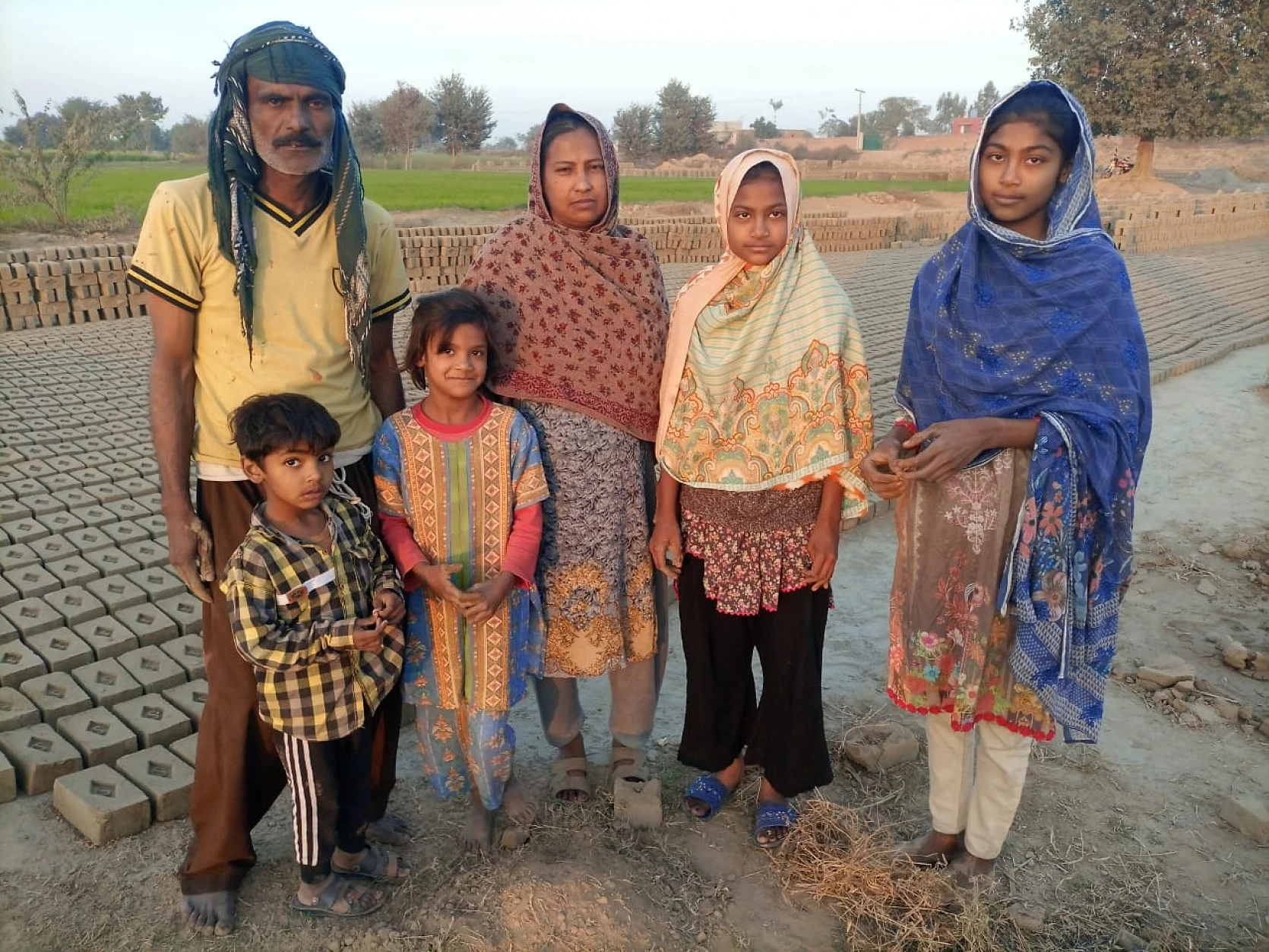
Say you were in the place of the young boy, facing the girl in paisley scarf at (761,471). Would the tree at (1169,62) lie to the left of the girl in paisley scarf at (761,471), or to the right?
left

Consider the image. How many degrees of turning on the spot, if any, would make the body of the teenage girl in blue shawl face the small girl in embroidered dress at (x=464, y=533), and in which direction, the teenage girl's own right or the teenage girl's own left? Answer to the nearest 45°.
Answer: approximately 45° to the teenage girl's own right

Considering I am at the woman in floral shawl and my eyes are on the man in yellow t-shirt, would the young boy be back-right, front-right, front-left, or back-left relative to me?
front-left

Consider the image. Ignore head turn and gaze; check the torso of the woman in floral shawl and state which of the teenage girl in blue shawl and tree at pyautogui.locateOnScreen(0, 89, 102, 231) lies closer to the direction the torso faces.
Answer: the teenage girl in blue shawl

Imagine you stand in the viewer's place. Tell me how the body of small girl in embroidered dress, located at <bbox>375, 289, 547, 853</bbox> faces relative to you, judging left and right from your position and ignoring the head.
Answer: facing the viewer

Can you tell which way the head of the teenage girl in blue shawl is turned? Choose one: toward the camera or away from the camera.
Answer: toward the camera

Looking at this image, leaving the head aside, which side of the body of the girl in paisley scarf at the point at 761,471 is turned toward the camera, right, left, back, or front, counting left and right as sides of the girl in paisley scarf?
front

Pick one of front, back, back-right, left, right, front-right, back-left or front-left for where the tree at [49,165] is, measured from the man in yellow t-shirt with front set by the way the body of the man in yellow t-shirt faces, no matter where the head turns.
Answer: back

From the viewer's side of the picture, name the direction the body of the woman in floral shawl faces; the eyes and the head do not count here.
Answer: toward the camera

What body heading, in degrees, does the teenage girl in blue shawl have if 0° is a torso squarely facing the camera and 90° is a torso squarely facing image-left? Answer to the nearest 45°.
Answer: approximately 45°

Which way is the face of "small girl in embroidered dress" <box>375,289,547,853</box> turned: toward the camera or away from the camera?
toward the camera

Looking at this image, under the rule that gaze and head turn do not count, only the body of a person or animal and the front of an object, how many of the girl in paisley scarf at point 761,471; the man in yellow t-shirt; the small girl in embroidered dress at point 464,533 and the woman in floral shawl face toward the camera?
4

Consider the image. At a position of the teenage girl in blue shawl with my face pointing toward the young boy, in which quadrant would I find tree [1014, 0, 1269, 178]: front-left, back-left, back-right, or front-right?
back-right

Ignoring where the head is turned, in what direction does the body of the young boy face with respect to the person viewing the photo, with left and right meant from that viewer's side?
facing the viewer and to the right of the viewer

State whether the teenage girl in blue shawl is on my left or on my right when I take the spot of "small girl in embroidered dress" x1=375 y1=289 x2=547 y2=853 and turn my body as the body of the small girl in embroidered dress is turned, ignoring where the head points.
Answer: on my left
